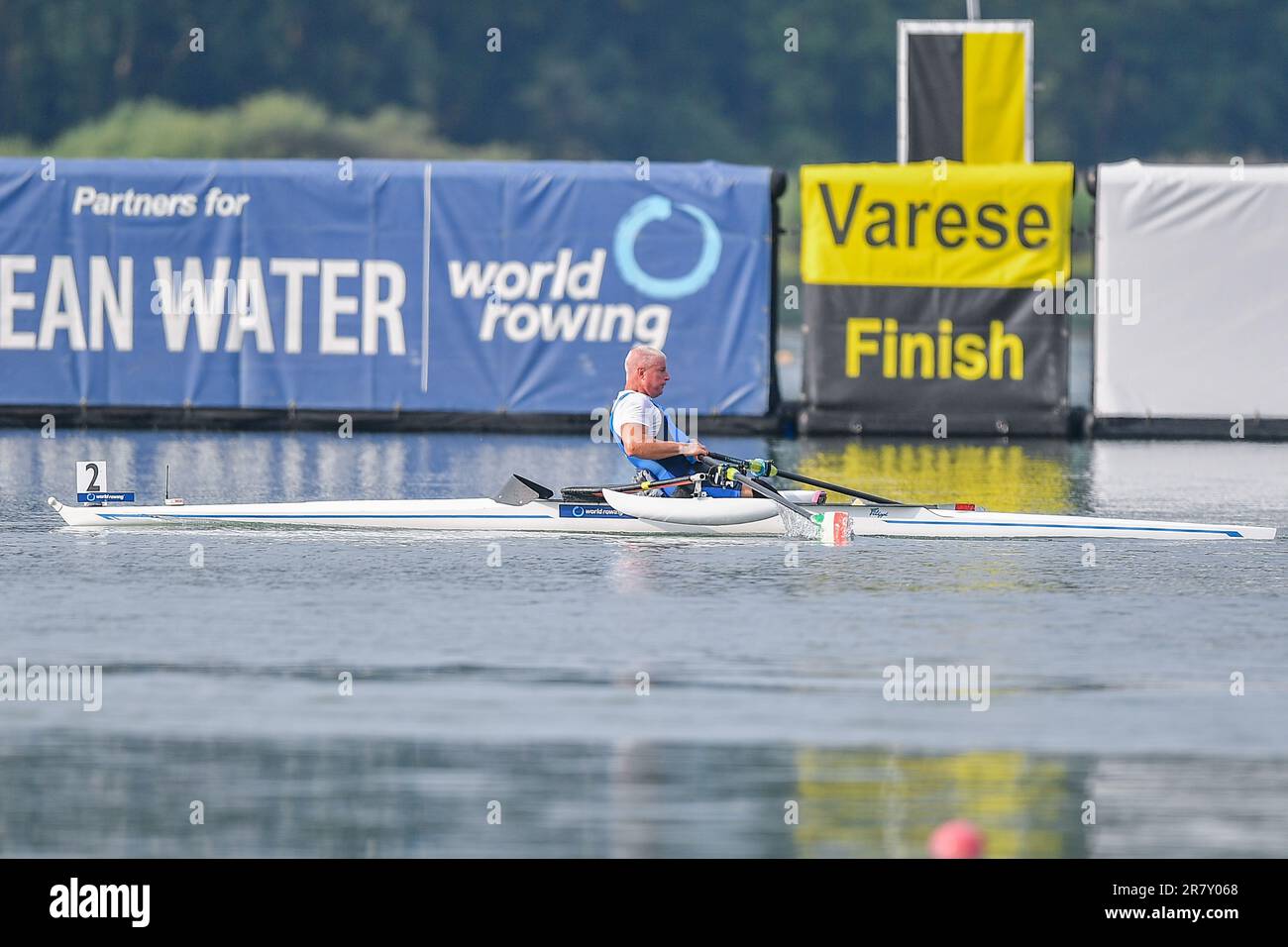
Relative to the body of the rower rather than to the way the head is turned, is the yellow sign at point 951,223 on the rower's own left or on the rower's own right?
on the rower's own left

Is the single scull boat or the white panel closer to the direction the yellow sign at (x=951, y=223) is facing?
the single scull boat

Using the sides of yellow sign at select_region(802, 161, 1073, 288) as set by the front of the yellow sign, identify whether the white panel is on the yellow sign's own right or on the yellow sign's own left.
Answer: on the yellow sign's own left

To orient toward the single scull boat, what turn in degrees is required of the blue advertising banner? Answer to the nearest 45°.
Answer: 0° — it already faces it

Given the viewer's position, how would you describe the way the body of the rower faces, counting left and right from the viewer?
facing to the right of the viewer

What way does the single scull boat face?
to the viewer's left

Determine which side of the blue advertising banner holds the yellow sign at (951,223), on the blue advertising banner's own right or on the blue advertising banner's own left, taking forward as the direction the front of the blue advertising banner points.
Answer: on the blue advertising banner's own left

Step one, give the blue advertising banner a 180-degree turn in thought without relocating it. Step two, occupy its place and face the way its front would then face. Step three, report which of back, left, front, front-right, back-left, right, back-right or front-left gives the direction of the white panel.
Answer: right

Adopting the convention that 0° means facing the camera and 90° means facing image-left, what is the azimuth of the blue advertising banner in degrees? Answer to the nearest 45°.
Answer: approximately 0°

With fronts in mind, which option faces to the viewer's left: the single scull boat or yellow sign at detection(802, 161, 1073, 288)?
the single scull boat

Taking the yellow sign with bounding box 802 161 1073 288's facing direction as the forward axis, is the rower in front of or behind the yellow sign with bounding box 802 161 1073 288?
in front

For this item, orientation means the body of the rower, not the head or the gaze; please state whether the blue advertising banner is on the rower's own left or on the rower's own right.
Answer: on the rower's own left
